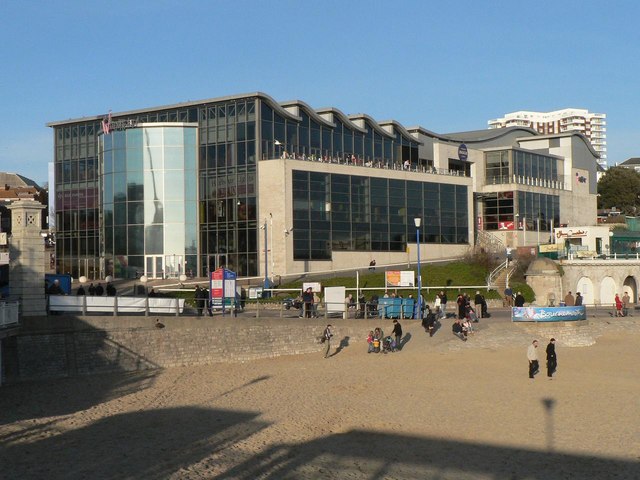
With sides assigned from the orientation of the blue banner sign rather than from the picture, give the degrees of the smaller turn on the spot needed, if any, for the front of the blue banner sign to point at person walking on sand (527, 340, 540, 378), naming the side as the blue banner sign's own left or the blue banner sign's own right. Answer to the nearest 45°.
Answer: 0° — it already faces them

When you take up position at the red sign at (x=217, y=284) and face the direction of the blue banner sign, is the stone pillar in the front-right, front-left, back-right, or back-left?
back-right

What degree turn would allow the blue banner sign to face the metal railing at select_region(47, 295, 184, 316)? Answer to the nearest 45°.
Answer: approximately 45° to its right

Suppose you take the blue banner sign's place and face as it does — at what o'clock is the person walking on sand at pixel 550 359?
The person walking on sand is roughly at 12 o'clock from the blue banner sign.

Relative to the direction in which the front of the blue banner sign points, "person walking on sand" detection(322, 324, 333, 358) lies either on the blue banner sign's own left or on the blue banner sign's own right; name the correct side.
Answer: on the blue banner sign's own right

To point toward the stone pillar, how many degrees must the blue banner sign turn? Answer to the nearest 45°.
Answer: approximately 45° to its right

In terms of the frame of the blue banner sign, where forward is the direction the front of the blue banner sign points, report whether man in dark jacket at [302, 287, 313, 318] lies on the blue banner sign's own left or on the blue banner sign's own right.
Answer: on the blue banner sign's own right

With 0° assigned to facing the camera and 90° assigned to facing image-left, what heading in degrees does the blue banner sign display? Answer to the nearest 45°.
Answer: approximately 0°
